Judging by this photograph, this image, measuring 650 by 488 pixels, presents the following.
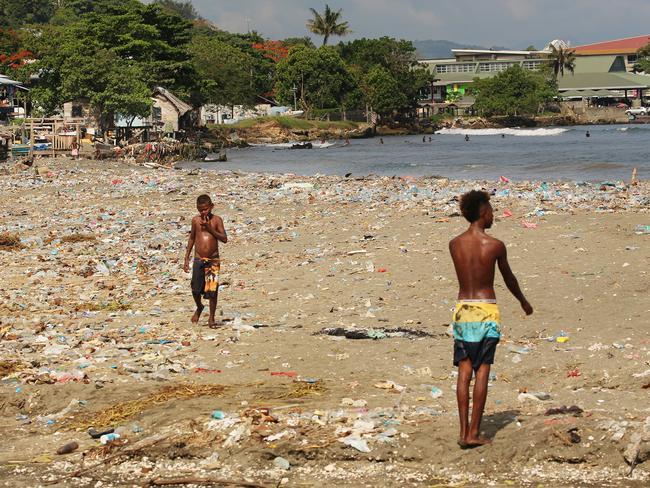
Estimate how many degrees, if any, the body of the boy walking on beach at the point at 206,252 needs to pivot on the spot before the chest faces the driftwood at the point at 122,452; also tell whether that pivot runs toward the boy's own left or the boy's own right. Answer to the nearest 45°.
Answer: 0° — they already face it

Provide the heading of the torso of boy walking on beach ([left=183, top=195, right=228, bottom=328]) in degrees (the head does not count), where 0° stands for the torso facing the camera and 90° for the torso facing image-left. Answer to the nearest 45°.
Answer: approximately 0°

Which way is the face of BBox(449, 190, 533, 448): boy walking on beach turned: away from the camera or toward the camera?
away from the camera

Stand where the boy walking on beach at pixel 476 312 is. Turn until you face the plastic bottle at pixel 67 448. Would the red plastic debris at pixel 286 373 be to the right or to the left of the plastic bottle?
right

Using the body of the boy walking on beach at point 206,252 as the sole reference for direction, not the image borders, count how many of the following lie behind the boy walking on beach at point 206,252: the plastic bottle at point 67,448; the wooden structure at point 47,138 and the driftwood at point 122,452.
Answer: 1

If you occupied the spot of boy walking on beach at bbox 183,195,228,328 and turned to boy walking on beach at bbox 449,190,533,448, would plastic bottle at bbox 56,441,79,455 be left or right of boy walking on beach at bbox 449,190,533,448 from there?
right

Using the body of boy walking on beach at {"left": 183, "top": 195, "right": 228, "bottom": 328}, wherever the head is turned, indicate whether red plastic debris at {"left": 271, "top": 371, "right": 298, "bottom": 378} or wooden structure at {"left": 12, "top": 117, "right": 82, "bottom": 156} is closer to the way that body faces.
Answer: the red plastic debris

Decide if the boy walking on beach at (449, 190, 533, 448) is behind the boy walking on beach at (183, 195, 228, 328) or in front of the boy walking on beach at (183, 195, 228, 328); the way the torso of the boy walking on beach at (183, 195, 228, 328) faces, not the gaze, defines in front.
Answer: in front

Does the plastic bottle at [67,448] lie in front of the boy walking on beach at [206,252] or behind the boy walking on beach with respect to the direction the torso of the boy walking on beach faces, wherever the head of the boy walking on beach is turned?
in front

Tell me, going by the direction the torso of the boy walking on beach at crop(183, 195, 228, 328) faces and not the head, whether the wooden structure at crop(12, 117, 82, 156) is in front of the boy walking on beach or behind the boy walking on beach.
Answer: behind
